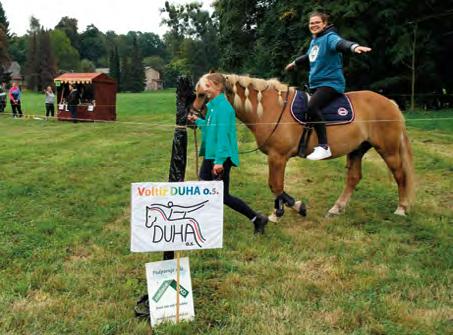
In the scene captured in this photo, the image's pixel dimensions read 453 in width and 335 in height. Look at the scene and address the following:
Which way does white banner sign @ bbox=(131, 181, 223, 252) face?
toward the camera

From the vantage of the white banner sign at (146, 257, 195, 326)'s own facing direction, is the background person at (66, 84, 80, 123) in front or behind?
behind

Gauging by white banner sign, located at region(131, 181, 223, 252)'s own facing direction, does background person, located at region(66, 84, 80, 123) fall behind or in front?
behind

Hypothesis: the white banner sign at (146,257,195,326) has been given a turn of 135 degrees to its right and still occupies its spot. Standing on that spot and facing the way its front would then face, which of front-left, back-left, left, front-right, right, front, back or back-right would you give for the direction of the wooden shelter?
front-right

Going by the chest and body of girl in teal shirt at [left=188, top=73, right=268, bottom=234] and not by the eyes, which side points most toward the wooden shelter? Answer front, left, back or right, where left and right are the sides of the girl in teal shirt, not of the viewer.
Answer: right

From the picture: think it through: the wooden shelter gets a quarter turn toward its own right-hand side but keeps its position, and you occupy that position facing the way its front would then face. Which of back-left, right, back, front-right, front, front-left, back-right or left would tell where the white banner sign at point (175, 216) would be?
back-left

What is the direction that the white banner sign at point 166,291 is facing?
toward the camera

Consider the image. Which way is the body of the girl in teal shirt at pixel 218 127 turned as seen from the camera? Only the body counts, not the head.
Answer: to the viewer's left

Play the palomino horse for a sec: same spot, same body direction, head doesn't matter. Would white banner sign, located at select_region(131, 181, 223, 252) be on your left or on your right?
on your left

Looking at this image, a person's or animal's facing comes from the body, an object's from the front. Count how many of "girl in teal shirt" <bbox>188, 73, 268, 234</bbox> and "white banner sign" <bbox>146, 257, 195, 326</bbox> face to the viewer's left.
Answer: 1

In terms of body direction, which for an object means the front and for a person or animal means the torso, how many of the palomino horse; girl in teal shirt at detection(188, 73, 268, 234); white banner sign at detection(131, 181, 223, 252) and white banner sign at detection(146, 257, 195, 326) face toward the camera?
2

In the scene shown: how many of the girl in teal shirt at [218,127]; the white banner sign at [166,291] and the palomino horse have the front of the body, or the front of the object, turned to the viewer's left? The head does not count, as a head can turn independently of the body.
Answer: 2

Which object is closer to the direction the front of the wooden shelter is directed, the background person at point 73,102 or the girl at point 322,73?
the background person

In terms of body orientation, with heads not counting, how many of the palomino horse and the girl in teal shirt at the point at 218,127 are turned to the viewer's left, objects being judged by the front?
2

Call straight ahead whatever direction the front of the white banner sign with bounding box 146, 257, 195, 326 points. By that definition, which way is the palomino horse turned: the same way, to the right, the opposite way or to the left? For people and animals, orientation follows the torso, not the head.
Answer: to the right
